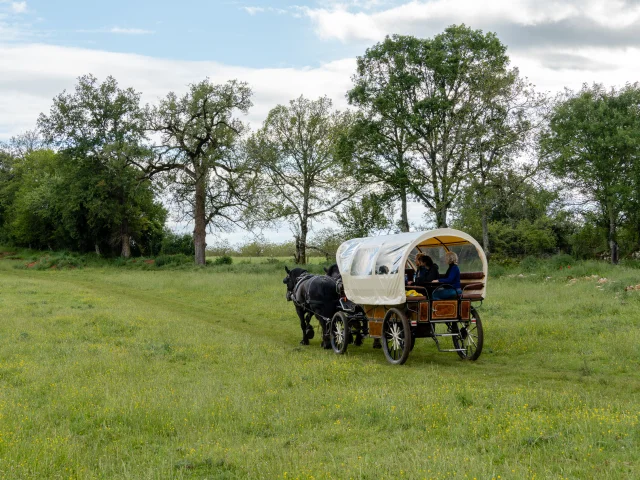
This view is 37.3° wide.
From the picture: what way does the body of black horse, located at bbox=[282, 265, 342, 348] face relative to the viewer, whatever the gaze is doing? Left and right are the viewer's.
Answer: facing away from the viewer and to the left of the viewer

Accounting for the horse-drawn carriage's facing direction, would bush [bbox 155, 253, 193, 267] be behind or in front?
in front

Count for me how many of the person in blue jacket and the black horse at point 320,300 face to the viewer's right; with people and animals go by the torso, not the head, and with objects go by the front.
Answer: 0

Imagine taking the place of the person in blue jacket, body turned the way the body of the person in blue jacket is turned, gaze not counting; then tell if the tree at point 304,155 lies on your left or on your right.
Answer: on your right

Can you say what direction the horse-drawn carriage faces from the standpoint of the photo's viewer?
facing away from the viewer and to the left of the viewer

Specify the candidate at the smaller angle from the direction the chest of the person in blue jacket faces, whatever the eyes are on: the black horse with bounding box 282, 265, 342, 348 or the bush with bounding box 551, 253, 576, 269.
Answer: the black horse

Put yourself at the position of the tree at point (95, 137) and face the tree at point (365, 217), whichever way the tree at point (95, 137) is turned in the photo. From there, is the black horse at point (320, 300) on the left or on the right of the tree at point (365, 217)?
right

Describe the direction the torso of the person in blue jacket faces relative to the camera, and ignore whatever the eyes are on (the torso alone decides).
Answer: to the viewer's left

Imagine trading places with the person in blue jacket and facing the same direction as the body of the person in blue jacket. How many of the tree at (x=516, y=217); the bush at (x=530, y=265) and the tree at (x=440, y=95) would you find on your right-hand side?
3

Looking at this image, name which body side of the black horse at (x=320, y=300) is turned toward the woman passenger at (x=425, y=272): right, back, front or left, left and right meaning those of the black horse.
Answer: back
